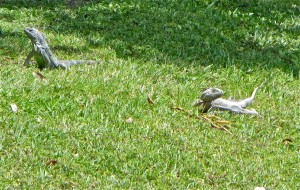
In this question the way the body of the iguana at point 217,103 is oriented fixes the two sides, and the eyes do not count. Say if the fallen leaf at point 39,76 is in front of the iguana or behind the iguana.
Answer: in front

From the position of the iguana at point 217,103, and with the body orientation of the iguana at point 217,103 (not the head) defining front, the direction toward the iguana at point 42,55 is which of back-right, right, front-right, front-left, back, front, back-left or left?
front

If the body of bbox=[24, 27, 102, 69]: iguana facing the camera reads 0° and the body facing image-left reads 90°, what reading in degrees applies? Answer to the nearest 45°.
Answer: approximately 90°

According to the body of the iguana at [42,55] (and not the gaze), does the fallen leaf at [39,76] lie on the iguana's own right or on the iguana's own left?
on the iguana's own left

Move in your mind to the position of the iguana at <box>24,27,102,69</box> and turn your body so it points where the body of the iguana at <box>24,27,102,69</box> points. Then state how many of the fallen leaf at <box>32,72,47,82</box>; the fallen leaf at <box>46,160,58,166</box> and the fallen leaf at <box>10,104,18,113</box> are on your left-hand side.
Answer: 3

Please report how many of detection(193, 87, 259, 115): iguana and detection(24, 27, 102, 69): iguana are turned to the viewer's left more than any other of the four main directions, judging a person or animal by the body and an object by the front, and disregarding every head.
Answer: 2

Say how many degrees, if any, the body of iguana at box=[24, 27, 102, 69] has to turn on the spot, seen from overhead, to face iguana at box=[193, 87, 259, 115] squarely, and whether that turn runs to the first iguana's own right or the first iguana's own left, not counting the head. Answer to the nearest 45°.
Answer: approximately 135° to the first iguana's own left

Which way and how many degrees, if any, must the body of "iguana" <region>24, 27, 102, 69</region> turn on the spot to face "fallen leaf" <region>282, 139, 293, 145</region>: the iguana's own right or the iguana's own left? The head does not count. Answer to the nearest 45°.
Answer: approximately 135° to the iguana's own left

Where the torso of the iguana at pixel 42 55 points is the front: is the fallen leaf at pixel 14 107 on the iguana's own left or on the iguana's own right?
on the iguana's own left

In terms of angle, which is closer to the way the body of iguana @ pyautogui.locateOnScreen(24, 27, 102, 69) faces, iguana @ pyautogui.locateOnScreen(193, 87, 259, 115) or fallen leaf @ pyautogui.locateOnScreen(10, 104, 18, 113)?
the fallen leaf

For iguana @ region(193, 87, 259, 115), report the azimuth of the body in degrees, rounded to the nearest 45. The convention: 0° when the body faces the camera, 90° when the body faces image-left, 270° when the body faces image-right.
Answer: approximately 90°
